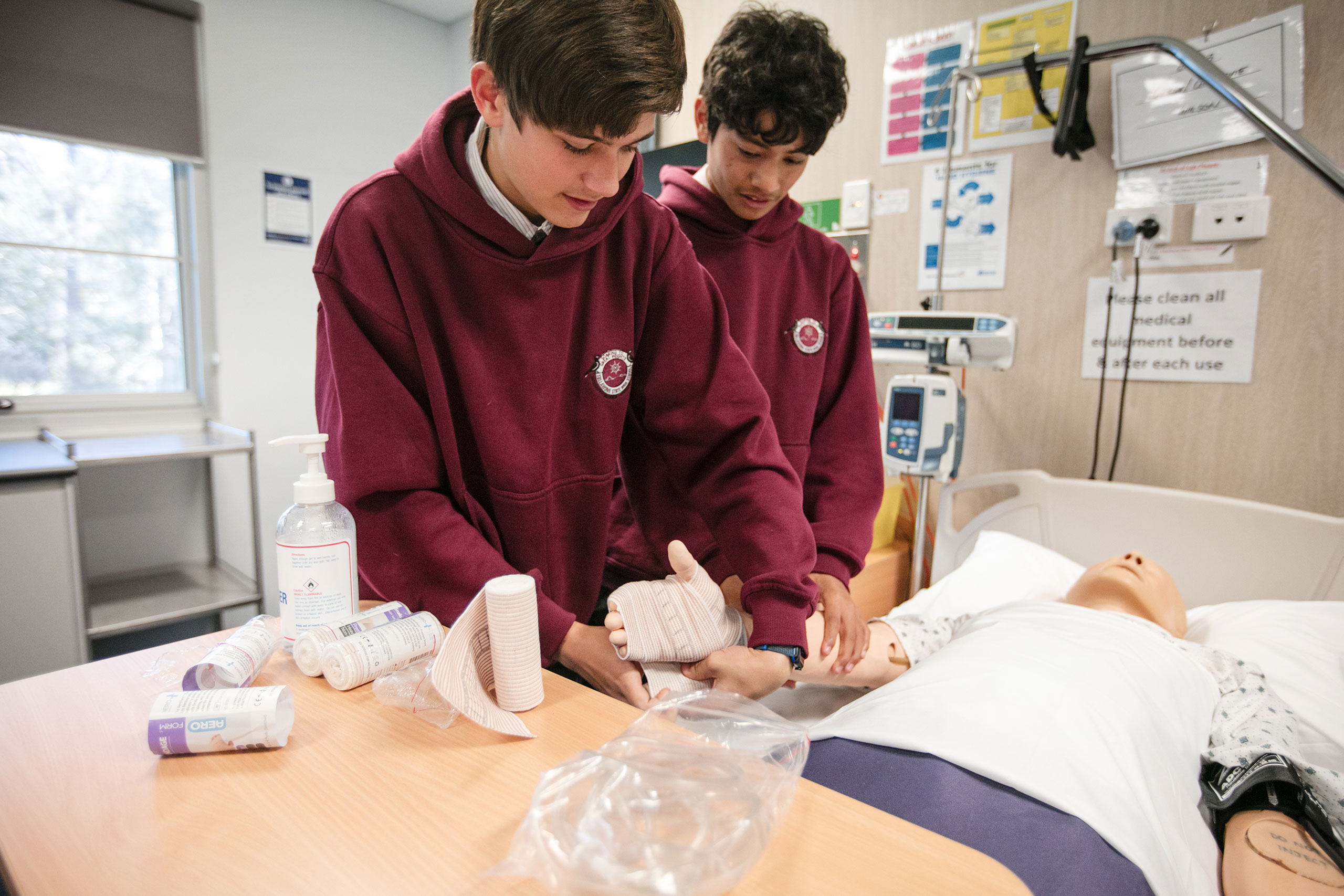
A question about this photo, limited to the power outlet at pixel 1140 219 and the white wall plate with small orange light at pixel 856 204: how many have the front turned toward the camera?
2

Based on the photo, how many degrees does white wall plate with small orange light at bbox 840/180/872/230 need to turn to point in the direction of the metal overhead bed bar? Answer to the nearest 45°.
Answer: approximately 45° to its left

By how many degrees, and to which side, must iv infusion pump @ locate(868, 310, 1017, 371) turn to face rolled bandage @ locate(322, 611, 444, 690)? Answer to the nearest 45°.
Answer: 0° — it already faces it

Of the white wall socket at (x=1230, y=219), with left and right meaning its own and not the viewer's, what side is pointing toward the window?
right

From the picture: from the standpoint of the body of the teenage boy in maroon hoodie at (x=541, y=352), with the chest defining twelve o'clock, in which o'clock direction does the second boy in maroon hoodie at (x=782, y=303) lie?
The second boy in maroon hoodie is roughly at 9 o'clock from the teenage boy in maroon hoodie.

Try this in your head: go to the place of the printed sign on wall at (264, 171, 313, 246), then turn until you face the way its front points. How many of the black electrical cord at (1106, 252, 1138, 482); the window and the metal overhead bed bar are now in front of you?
2

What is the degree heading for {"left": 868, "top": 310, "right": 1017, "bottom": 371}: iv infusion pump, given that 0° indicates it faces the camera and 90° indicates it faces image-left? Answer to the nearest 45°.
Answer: approximately 0°

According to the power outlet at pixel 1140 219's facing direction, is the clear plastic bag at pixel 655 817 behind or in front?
in front

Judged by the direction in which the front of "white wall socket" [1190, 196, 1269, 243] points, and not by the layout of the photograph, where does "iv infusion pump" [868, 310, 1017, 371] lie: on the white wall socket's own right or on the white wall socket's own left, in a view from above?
on the white wall socket's own right

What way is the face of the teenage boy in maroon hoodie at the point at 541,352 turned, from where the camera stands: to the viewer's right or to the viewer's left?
to the viewer's right
